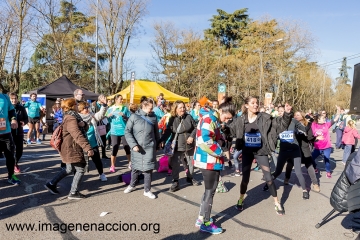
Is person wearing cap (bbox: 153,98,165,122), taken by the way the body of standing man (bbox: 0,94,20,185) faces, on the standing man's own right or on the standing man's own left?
on the standing man's own left

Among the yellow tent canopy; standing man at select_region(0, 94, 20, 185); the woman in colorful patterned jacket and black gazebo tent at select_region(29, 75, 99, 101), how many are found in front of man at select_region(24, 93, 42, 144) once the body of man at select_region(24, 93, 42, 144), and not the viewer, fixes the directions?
2

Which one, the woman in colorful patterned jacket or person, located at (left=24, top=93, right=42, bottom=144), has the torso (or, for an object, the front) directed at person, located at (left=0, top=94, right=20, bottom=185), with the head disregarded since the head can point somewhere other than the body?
person, located at (left=24, top=93, right=42, bottom=144)

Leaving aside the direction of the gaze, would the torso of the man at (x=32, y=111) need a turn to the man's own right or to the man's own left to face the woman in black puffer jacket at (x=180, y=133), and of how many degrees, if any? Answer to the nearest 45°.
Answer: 0° — they already face them
